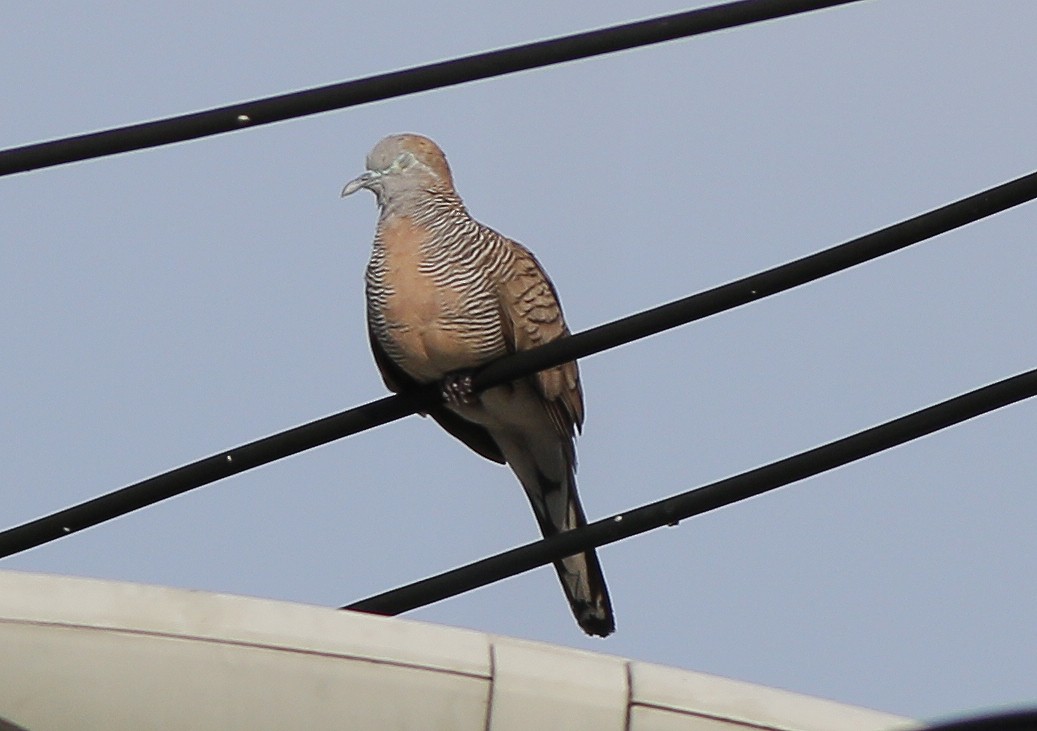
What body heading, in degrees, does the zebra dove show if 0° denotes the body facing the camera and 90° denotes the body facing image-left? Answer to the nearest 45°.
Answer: approximately 45°

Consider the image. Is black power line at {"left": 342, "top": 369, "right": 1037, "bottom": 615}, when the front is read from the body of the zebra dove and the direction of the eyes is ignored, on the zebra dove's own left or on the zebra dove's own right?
on the zebra dove's own left
